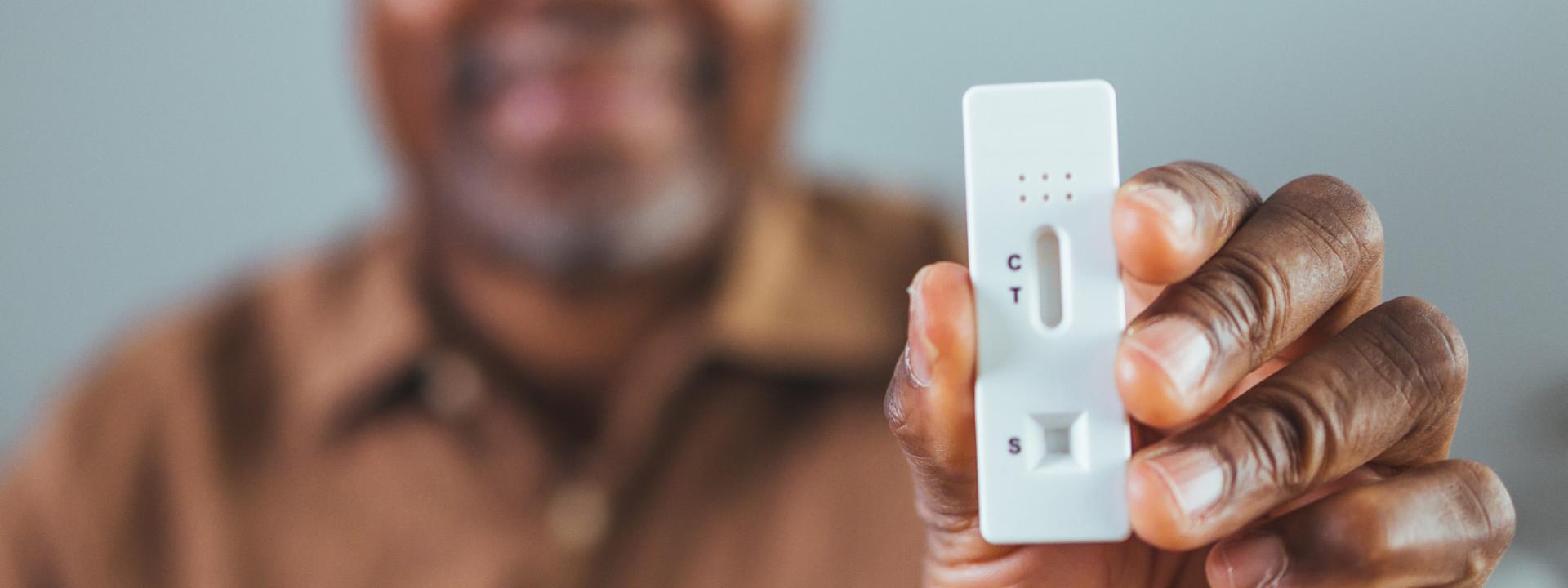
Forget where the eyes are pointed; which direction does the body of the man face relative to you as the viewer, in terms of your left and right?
facing the viewer
